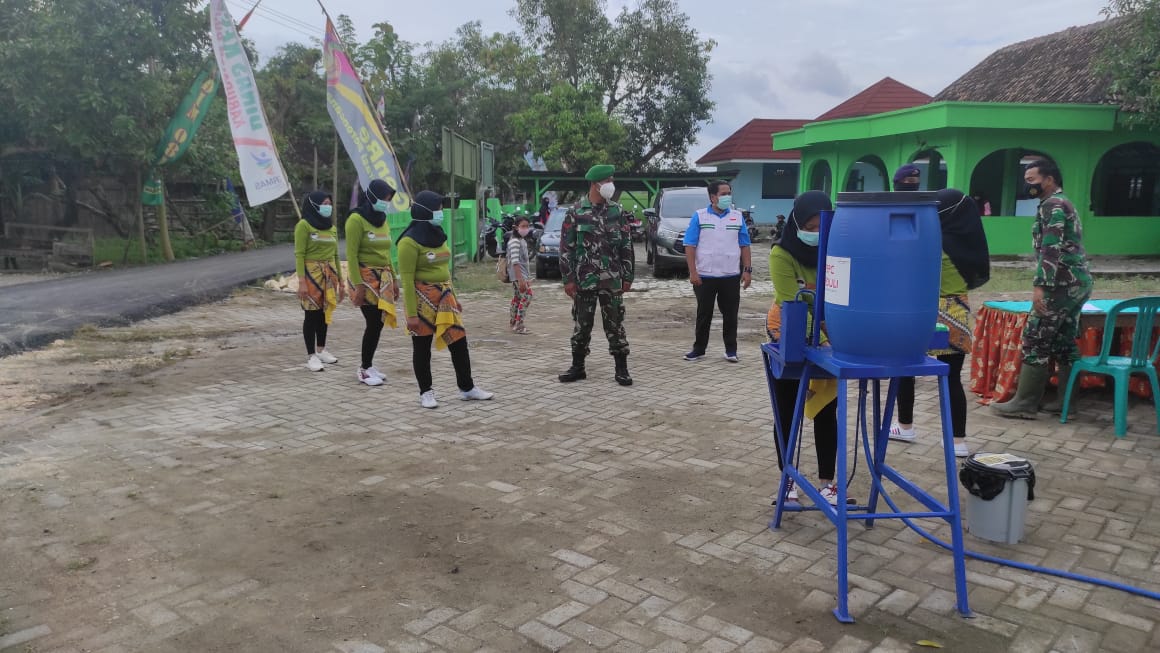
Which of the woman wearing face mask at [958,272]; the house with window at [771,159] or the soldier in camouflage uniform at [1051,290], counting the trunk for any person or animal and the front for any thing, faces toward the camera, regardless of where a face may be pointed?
the house with window

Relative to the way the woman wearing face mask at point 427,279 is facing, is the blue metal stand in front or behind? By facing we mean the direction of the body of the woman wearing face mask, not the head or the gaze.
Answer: in front

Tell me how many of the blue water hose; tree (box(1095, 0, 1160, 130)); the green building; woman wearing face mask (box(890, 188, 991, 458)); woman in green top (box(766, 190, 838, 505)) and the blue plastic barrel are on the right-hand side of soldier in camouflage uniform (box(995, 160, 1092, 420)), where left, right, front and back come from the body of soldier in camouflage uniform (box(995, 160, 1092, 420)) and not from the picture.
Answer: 2

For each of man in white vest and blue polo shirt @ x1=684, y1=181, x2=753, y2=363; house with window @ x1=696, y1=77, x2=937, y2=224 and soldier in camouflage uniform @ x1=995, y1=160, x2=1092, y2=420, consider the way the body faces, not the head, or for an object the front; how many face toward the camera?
2

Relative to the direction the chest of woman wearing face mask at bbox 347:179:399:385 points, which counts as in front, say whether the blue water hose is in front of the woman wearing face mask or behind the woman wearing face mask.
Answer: in front

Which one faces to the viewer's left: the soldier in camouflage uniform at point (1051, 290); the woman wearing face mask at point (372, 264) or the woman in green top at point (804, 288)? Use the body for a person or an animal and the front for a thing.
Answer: the soldier in camouflage uniform

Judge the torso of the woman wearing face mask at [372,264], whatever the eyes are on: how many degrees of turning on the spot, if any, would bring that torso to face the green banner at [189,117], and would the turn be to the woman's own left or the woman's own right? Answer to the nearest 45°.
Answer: approximately 135° to the woman's own left

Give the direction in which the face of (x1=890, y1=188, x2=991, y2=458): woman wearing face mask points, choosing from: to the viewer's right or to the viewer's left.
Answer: to the viewer's left

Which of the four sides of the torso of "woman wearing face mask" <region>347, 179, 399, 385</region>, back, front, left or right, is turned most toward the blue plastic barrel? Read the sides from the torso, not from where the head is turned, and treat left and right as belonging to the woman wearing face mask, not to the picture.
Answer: front

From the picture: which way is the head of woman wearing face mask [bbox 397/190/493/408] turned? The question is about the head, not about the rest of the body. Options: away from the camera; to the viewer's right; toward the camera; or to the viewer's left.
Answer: to the viewer's right

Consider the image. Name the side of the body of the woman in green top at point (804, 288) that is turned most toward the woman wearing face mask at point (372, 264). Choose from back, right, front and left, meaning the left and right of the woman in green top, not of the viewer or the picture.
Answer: back

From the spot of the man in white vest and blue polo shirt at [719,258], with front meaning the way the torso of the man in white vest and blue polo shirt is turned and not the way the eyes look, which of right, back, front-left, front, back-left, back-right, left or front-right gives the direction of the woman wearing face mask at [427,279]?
front-right

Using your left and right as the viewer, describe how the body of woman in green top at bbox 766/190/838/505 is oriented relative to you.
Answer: facing the viewer and to the right of the viewer

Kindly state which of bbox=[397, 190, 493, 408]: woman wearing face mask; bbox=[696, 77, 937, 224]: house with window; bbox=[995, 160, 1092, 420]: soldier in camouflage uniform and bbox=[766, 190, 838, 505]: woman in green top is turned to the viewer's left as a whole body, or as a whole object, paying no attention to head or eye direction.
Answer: the soldier in camouflage uniform

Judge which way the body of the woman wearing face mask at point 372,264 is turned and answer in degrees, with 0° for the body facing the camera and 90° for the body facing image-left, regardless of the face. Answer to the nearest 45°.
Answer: approximately 315°

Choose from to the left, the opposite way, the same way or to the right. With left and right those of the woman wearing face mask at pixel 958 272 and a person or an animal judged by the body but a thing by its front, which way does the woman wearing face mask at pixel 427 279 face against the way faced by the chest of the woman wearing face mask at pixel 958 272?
the opposite way
